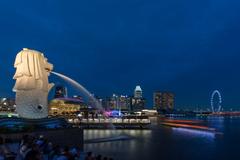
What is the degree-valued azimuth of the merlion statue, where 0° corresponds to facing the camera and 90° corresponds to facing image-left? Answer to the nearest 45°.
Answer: approximately 225°
